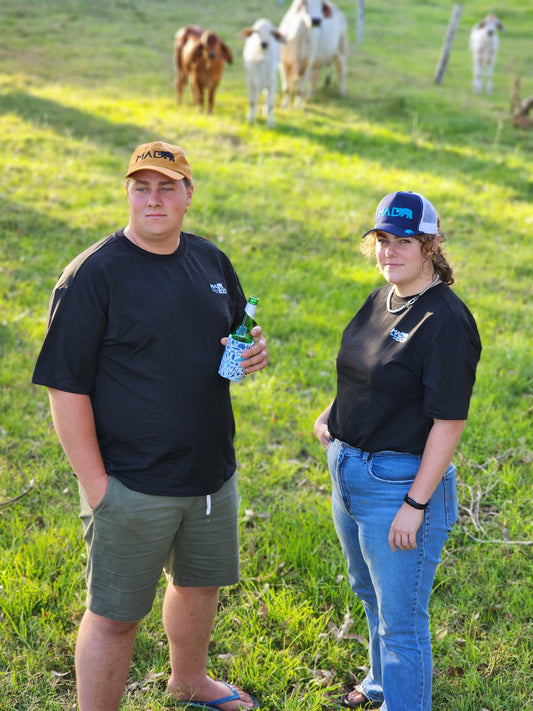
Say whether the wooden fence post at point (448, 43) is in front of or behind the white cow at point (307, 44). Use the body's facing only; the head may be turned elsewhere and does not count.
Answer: behind

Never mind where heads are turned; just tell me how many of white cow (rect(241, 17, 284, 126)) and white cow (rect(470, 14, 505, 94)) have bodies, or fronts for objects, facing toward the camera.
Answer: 2

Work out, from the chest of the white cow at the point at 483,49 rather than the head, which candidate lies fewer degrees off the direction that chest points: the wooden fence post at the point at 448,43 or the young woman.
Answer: the young woman

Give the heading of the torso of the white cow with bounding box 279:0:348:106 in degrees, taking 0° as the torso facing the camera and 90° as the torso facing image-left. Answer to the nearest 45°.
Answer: approximately 45°

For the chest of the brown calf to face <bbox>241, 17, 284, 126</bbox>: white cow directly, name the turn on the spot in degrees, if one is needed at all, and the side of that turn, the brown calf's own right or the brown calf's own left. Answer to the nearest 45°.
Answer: approximately 45° to the brown calf's own left

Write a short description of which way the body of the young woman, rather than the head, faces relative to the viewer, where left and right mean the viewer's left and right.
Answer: facing the viewer and to the left of the viewer

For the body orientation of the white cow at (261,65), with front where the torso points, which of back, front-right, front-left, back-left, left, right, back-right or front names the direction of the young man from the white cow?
front

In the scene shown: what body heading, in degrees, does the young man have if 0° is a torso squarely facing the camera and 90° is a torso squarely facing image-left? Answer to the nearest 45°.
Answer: approximately 315°

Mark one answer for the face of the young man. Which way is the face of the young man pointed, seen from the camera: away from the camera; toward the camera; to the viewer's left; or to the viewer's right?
toward the camera

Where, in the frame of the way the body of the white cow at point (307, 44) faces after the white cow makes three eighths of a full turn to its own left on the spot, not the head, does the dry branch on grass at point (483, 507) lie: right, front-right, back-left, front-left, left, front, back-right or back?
right

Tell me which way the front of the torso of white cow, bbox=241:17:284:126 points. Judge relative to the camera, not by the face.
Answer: toward the camera

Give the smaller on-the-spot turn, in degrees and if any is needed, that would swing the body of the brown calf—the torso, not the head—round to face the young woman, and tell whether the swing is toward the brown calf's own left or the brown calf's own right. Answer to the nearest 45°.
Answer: approximately 45° to the brown calf's own right

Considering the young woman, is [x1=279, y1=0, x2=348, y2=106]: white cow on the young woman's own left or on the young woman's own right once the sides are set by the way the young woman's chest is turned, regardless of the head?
on the young woman's own right
